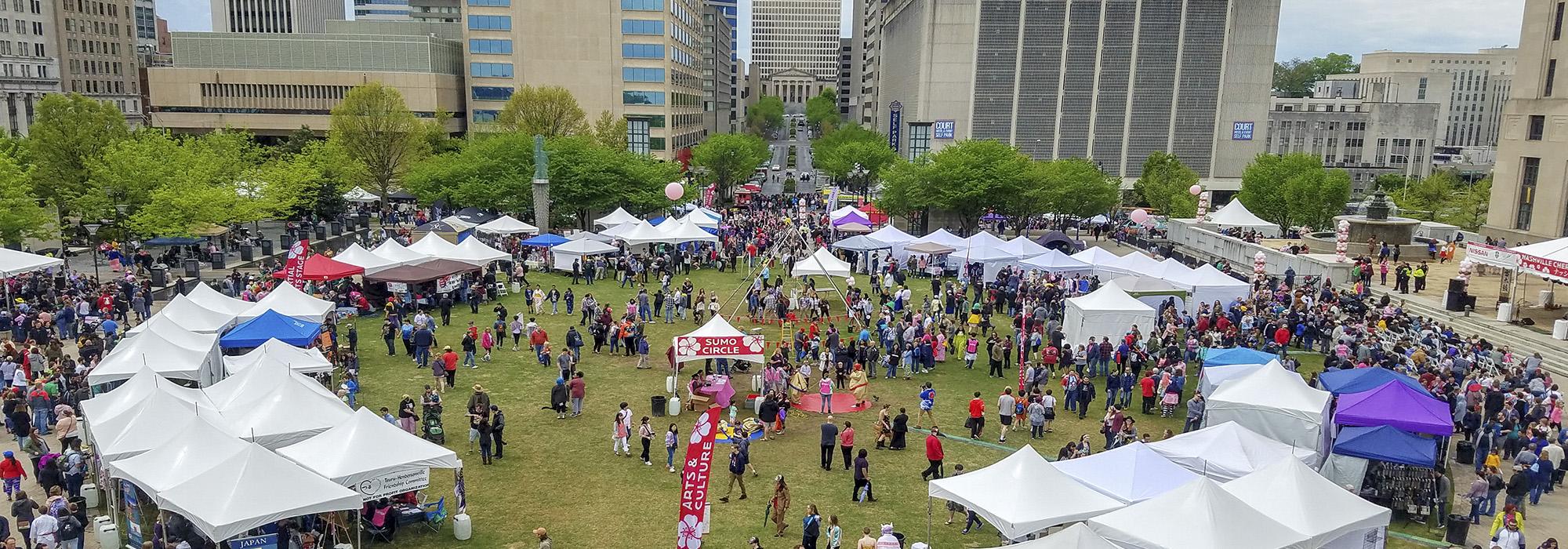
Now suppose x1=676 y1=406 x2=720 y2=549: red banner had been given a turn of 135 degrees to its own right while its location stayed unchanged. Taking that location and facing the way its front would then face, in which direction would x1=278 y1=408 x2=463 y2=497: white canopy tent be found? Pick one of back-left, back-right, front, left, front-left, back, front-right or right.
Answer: front-left

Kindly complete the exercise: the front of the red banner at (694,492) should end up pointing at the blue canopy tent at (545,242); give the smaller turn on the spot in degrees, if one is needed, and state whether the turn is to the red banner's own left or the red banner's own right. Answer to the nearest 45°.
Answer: approximately 180°

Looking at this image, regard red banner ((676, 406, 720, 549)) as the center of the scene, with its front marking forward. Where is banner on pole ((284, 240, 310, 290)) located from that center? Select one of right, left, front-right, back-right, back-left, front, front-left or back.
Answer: back-right

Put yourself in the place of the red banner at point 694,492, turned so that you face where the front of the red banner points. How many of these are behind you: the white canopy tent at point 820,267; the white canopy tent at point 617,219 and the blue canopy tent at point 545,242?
3

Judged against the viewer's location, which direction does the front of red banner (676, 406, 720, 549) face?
facing the viewer

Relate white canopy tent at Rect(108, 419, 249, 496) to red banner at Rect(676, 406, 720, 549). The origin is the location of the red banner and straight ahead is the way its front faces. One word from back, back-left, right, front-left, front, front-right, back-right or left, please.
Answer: right

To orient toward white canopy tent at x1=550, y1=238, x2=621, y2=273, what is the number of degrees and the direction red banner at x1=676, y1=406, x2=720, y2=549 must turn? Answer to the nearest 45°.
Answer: approximately 180°

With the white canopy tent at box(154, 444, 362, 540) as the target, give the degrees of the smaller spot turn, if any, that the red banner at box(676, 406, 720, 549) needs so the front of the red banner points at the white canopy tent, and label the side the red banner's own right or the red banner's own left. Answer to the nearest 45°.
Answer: approximately 90° to the red banner's own right

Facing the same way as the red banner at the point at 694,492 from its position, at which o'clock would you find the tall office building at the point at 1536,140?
The tall office building is roughly at 8 o'clock from the red banner.

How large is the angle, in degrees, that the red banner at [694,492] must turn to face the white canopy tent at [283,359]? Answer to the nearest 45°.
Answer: approximately 135° to its right

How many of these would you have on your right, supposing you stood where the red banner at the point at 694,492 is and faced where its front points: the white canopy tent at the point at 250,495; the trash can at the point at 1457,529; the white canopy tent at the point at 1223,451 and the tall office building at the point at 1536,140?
1

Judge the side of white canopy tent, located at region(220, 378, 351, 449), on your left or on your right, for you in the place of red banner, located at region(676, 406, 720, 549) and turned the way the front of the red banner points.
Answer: on your right

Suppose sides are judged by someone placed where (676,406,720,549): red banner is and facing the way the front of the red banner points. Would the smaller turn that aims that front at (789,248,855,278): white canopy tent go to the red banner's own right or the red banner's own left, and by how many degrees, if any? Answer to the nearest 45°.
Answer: approximately 180°

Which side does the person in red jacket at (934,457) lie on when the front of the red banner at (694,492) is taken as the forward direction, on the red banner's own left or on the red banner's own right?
on the red banner's own left

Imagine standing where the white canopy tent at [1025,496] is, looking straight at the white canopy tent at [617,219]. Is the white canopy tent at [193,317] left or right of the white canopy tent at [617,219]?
left

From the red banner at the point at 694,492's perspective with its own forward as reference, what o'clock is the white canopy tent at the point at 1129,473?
The white canopy tent is roughly at 9 o'clock from the red banner.
